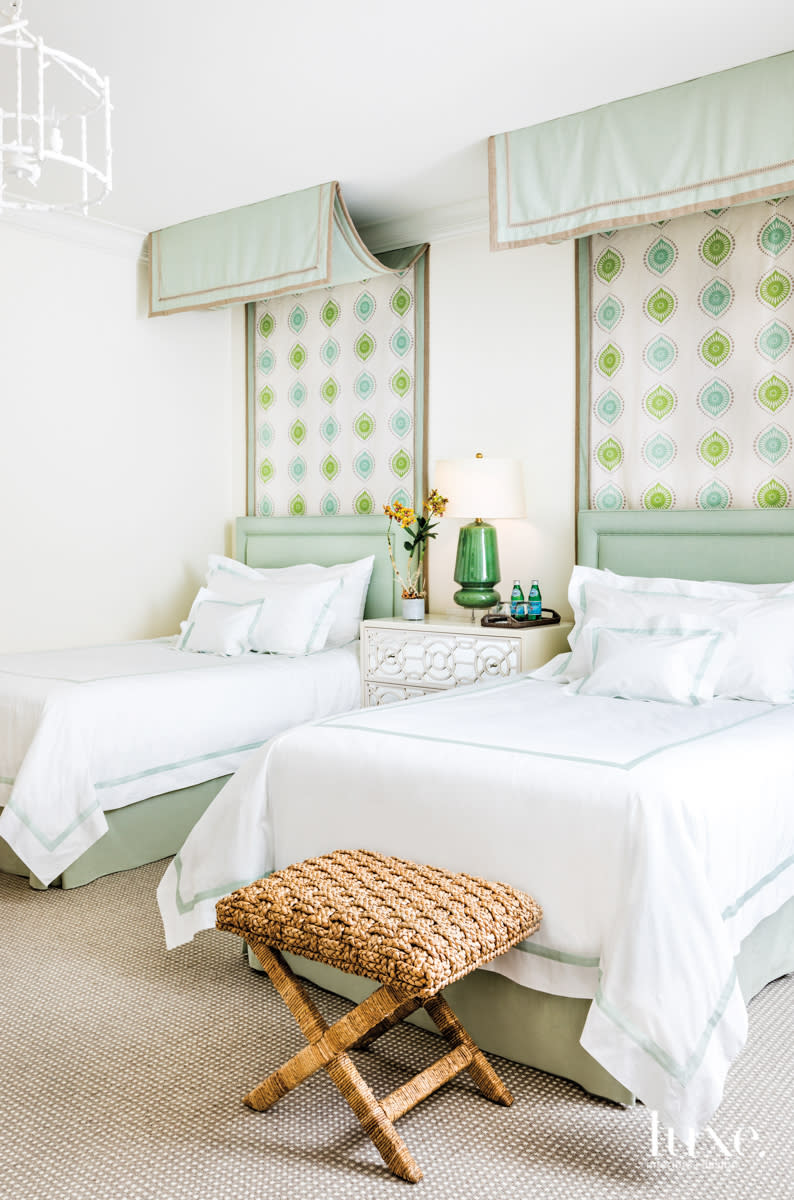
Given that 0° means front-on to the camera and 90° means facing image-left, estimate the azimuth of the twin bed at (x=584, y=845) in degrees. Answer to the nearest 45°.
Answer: approximately 45°

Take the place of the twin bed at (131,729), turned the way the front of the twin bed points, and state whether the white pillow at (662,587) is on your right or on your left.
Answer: on your left

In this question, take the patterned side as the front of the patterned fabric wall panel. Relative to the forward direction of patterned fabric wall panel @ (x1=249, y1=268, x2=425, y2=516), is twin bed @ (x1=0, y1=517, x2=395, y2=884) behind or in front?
in front

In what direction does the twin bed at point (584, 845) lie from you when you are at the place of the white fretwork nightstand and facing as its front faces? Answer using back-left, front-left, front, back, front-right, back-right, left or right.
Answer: front-left

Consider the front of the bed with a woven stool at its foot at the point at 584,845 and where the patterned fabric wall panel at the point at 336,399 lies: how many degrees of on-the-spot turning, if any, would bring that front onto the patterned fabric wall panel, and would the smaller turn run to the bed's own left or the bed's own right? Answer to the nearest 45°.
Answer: approximately 135° to the bed's own right

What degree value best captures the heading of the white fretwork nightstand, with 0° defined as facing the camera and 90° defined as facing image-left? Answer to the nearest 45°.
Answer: approximately 45°
